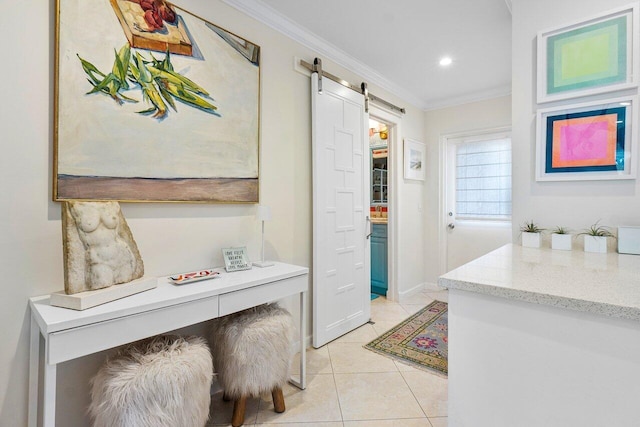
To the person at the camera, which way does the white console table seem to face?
facing the viewer and to the right of the viewer

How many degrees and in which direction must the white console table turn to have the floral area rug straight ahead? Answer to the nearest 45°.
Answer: approximately 45° to its left

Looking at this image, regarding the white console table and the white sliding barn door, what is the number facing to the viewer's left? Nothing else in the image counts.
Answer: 0

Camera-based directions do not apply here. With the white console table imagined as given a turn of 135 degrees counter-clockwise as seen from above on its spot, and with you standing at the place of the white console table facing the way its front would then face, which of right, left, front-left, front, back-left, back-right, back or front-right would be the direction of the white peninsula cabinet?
back-right

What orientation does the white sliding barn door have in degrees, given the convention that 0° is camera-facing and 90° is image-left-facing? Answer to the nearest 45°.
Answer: approximately 315°

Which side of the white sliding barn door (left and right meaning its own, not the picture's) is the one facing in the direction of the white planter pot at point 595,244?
front

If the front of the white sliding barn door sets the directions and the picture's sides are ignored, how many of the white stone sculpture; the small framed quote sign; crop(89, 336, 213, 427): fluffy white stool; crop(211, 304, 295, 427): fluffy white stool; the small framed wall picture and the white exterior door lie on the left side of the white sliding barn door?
2

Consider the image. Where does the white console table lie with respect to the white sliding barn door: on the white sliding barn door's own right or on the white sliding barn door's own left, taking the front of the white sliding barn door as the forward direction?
on the white sliding barn door's own right

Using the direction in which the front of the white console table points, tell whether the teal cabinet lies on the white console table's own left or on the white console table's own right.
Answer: on the white console table's own left

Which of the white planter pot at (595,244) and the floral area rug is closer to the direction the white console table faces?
the white planter pot
